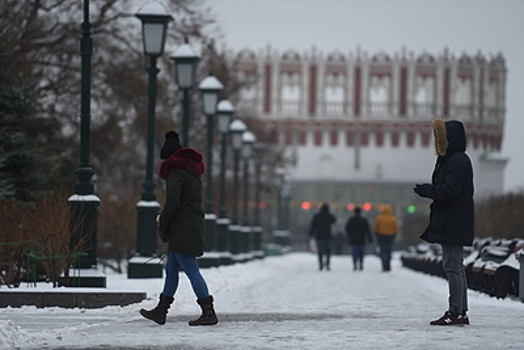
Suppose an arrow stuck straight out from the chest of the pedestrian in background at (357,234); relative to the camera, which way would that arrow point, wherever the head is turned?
away from the camera

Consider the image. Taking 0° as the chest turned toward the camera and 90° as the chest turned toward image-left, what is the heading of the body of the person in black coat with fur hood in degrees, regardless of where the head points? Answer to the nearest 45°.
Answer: approximately 90°

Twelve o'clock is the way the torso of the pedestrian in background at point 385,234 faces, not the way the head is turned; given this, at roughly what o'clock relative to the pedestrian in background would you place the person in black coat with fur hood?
The person in black coat with fur hood is roughly at 6 o'clock from the pedestrian in background.

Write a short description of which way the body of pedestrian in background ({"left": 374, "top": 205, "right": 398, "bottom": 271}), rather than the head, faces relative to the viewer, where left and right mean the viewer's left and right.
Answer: facing away from the viewer

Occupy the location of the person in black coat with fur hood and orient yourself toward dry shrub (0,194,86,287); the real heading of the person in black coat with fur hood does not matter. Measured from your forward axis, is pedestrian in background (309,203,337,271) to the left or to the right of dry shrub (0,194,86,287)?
right

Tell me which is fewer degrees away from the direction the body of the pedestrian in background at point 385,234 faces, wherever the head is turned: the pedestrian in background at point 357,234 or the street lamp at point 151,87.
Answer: the pedestrian in background

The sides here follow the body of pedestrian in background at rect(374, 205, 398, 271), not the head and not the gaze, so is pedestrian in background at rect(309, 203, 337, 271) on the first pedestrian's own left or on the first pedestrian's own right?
on the first pedestrian's own left

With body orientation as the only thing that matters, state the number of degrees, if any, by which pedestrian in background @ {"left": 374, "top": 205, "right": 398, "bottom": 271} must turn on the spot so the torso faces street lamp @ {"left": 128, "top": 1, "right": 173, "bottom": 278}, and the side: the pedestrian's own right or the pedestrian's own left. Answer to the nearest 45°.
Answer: approximately 180°

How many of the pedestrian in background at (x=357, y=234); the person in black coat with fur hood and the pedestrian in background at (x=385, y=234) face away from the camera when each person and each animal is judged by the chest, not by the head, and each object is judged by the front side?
2

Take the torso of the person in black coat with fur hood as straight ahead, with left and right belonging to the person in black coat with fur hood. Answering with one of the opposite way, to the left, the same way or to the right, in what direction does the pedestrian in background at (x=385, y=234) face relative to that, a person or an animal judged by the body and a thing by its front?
to the right

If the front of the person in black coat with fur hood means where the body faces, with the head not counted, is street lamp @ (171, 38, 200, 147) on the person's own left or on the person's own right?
on the person's own right

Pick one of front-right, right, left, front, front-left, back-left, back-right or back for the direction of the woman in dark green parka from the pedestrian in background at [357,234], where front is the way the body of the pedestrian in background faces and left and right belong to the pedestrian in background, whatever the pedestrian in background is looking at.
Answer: back
